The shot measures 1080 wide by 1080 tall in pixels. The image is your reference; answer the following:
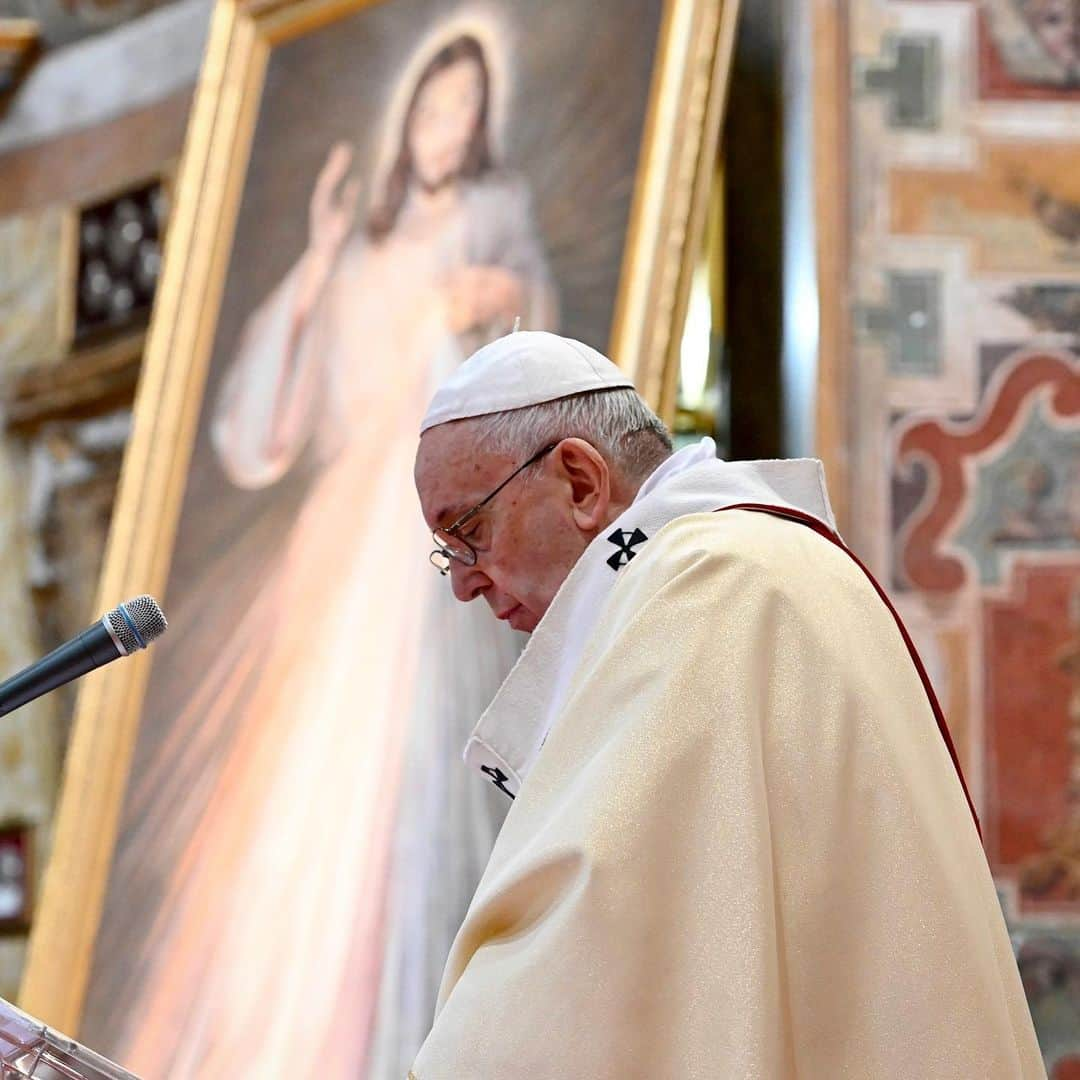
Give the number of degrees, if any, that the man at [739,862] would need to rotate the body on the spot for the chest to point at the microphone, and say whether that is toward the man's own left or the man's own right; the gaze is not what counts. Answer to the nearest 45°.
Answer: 0° — they already face it

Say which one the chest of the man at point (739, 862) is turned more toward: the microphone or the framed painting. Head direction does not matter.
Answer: the microphone

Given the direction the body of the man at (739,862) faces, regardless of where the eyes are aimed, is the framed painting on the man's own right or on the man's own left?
on the man's own right

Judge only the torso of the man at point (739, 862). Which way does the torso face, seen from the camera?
to the viewer's left
